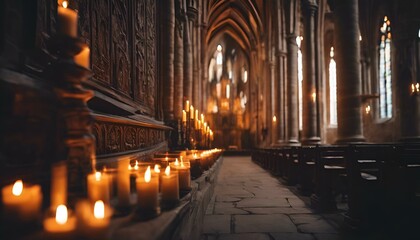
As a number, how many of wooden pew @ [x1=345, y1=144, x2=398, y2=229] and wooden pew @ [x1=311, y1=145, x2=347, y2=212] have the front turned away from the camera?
2

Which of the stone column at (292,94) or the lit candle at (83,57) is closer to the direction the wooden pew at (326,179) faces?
the stone column

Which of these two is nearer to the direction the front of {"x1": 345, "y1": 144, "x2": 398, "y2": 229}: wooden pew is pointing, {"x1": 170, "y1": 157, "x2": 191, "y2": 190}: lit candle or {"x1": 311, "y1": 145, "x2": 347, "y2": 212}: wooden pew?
the wooden pew

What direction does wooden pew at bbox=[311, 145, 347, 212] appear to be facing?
away from the camera

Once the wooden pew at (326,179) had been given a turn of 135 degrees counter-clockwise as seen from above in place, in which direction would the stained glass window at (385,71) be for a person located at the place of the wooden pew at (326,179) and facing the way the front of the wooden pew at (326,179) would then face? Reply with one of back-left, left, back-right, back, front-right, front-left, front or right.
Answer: back-right

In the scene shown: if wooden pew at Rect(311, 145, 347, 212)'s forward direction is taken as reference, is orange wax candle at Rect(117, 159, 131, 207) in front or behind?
behind

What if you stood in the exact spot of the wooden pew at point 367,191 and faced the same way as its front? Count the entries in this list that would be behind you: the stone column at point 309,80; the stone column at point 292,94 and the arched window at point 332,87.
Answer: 0

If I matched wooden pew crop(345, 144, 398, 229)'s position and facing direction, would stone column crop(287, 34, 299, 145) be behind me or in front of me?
in front

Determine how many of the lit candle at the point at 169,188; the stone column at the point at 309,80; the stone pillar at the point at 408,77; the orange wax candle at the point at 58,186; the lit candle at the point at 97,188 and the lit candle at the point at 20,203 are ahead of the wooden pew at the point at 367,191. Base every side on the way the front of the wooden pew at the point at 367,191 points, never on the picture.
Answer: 2

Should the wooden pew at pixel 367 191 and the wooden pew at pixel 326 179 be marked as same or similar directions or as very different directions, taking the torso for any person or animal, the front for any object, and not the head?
same or similar directions

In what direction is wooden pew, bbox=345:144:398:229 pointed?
away from the camera

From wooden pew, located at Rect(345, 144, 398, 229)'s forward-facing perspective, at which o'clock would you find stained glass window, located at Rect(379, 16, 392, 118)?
The stained glass window is roughly at 12 o'clock from the wooden pew.

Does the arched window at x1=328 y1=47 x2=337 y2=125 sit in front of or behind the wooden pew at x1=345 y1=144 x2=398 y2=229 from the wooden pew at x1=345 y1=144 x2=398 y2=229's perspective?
in front

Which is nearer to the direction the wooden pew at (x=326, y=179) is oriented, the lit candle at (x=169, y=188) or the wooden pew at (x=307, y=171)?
the wooden pew

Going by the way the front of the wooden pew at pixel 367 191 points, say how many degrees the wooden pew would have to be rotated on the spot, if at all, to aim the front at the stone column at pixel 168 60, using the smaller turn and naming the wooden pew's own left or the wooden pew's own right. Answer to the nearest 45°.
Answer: approximately 45° to the wooden pew's own left
